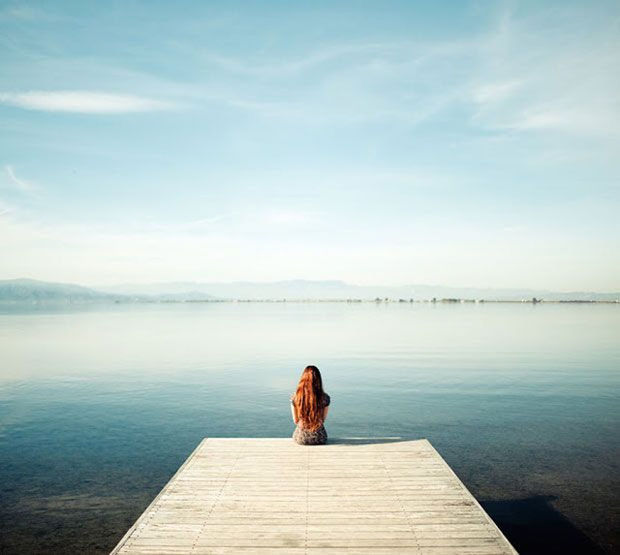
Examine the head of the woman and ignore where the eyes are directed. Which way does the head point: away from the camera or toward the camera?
away from the camera

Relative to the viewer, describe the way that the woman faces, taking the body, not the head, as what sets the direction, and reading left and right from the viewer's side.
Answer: facing away from the viewer
